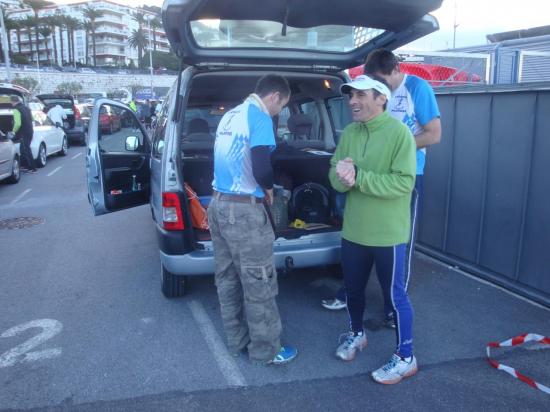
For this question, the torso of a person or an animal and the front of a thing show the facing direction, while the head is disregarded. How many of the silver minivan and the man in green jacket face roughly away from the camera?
1

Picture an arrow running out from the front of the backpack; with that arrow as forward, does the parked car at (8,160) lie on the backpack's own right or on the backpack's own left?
on the backpack's own right

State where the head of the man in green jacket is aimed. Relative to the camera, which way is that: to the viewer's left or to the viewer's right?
to the viewer's left

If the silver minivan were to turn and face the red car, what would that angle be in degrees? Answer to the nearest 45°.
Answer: approximately 45° to its left

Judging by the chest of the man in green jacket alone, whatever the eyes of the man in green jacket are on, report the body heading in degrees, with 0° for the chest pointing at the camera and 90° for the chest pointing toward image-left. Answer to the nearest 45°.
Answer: approximately 45°

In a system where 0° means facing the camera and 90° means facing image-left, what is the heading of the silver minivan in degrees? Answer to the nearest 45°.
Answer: approximately 180°

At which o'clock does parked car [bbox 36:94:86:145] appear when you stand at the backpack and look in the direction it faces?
The parked car is roughly at 5 o'clock from the backpack.

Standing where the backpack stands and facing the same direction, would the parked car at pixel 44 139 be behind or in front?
behind

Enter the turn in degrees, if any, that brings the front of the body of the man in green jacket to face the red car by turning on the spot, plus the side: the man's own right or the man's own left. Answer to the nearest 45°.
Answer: approximately 90° to the man's own right
